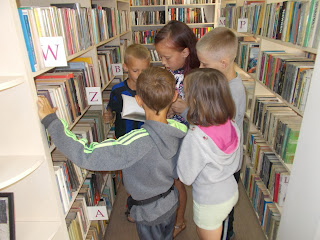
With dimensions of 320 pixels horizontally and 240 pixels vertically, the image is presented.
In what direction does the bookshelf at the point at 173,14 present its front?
toward the camera

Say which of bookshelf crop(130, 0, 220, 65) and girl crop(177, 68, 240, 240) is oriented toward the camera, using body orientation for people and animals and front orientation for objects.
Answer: the bookshelf

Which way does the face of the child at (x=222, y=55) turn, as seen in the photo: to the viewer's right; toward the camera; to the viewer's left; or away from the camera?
to the viewer's left

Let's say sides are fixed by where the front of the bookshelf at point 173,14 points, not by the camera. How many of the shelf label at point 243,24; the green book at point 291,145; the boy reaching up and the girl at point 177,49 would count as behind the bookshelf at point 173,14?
0

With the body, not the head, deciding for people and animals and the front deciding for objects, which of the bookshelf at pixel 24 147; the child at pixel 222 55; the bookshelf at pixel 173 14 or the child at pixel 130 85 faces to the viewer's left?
the child at pixel 222 55

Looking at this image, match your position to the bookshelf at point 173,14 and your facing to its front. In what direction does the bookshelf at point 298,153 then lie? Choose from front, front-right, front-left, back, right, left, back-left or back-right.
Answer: front

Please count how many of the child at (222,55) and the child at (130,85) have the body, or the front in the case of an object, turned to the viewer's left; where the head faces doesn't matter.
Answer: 1

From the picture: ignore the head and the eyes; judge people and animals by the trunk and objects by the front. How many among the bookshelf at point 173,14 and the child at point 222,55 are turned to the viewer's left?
1

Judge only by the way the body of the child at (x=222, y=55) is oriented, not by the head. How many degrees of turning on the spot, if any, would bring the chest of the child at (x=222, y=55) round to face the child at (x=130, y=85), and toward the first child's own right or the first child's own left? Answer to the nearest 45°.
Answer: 0° — they already face them

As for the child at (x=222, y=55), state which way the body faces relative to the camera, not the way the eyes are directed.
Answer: to the viewer's left

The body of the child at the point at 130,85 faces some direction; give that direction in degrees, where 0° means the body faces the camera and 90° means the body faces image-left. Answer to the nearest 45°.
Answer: approximately 315°

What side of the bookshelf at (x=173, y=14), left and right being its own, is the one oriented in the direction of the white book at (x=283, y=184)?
front

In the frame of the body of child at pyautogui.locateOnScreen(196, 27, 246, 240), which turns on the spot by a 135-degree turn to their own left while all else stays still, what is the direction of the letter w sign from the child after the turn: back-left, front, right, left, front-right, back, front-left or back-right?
right

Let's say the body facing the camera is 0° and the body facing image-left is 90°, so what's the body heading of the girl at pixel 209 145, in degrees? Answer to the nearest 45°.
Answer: approximately 135°

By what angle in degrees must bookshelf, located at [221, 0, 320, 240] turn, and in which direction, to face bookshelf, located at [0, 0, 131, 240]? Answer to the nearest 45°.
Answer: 0° — it already faces it

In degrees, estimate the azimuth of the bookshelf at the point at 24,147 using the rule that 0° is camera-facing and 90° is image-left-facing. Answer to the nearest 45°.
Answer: approximately 315°
